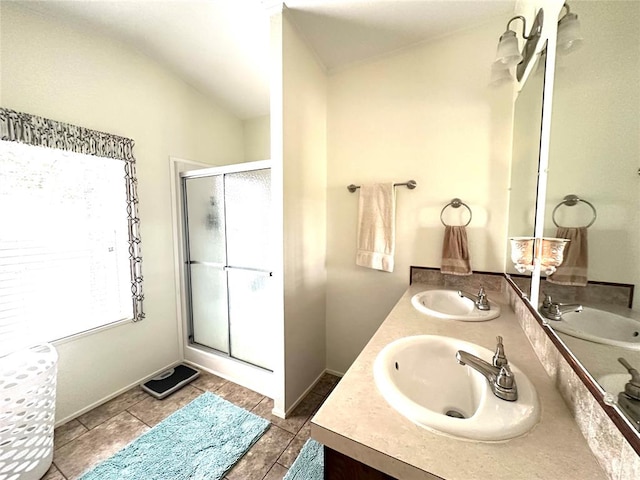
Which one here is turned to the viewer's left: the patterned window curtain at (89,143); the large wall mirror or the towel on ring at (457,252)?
the large wall mirror

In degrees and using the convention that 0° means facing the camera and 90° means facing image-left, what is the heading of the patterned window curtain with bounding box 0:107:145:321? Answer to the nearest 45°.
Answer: approximately 315°

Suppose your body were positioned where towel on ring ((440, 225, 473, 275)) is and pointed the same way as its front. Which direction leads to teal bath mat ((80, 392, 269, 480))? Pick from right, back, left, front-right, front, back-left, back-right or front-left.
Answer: front-right

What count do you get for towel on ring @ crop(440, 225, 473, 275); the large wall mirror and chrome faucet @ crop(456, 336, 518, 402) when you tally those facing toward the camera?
1

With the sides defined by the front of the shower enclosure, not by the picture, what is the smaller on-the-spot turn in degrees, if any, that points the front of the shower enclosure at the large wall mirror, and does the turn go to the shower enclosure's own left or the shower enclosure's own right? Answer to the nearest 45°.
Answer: approximately 45° to the shower enclosure's own left

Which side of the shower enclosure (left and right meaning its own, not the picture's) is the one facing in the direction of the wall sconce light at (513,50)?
left

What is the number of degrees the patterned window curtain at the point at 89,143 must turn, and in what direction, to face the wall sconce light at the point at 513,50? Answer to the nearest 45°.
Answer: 0° — it already faces it

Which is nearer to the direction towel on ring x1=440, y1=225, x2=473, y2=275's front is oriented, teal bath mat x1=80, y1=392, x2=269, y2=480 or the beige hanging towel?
the teal bath mat

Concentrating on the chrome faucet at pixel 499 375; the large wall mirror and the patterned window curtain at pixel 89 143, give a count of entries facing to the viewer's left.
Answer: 2

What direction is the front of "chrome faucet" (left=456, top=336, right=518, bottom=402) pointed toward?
to the viewer's left

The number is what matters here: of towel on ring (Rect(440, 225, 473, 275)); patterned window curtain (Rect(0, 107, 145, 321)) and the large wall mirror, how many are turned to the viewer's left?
1

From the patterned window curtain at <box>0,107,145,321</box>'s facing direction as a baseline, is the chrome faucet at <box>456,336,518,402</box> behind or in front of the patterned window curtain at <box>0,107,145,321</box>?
in front

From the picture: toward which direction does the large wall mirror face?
to the viewer's left

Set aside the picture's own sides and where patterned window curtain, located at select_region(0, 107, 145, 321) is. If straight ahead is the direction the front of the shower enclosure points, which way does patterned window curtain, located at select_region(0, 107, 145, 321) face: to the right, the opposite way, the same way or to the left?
to the left

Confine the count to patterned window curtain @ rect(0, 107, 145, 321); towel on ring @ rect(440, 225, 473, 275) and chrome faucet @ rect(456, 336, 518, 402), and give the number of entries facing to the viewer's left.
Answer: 1
